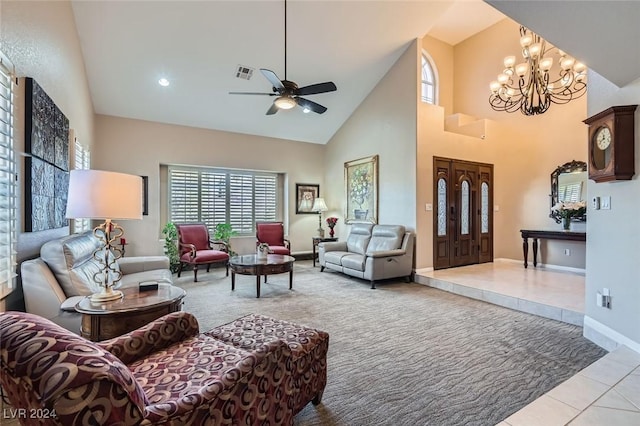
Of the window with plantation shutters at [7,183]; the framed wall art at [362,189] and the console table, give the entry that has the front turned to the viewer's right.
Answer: the window with plantation shutters

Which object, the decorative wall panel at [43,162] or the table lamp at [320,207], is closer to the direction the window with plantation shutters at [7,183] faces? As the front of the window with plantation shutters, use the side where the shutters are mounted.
the table lamp

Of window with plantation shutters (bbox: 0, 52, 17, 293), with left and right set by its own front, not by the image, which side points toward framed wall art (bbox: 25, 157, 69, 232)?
left

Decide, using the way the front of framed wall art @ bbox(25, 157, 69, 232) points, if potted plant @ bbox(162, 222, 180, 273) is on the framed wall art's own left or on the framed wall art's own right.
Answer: on the framed wall art's own left

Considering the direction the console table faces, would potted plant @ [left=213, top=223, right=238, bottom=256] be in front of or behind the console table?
in front

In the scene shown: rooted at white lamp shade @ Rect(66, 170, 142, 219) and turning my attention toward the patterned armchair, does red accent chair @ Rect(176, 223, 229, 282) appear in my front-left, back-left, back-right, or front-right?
back-left

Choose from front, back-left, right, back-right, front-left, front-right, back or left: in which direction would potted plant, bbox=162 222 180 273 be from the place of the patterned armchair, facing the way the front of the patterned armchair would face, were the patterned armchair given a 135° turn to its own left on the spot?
right

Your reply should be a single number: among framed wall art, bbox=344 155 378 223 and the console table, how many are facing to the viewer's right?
0

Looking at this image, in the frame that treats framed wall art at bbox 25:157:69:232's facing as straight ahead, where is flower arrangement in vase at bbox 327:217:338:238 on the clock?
The flower arrangement in vase is roughly at 10 o'clock from the framed wall art.

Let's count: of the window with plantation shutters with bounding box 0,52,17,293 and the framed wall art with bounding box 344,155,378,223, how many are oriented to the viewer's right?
1

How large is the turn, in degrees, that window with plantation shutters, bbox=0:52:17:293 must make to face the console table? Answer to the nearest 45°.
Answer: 0° — it already faces it

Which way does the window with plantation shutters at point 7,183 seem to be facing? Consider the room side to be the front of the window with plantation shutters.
to the viewer's right

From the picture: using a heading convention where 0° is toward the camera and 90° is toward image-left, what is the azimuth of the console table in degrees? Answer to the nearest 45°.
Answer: approximately 45°

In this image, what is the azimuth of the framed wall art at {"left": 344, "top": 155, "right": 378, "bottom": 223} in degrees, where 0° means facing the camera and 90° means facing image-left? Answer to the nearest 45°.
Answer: approximately 45°
